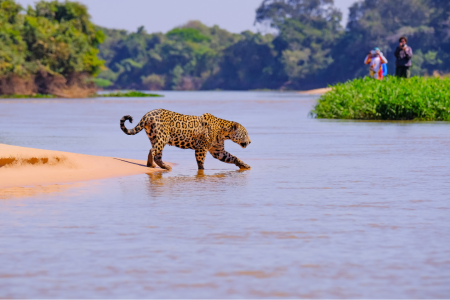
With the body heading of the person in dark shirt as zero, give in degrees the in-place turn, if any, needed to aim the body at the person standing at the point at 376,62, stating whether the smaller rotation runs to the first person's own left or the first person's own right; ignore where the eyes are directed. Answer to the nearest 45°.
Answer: approximately 135° to the first person's own right

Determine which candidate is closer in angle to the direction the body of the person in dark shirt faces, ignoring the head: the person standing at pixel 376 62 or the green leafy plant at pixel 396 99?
the green leafy plant

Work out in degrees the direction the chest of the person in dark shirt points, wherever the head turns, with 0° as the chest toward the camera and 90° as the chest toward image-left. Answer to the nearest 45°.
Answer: approximately 0°

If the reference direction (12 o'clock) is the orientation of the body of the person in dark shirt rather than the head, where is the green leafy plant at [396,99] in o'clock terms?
The green leafy plant is roughly at 12 o'clock from the person in dark shirt.
